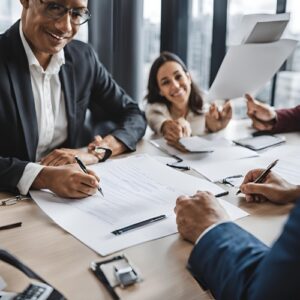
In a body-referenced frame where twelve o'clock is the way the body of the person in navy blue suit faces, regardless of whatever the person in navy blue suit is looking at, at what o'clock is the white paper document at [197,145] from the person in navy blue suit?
The white paper document is roughly at 1 o'clock from the person in navy blue suit.

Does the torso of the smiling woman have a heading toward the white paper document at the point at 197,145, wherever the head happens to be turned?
yes

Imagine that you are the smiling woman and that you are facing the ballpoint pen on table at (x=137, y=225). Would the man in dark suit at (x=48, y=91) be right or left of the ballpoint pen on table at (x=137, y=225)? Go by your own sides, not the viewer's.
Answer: right

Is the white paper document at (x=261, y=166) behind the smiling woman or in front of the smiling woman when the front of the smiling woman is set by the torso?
in front

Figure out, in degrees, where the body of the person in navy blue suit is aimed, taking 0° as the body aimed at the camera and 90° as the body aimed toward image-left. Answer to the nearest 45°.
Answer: approximately 135°

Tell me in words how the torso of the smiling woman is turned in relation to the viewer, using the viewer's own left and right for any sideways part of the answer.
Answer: facing the viewer

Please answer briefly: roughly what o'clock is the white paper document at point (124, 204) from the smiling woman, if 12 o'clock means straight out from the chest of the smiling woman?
The white paper document is roughly at 12 o'clock from the smiling woman.

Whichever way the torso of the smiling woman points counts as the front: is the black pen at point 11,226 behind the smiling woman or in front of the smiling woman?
in front

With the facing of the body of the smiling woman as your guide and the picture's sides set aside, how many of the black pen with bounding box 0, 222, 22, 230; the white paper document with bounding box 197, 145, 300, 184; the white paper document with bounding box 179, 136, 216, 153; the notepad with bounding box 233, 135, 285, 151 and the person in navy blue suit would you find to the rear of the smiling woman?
0

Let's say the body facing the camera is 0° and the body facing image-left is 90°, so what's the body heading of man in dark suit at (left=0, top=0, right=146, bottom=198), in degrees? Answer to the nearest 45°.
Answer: approximately 315°

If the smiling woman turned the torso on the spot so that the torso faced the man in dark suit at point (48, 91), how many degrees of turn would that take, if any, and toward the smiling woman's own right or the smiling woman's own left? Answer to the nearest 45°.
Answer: approximately 45° to the smiling woman's own right

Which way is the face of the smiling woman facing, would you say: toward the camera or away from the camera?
toward the camera

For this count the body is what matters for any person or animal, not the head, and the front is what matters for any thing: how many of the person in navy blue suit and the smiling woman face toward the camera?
1

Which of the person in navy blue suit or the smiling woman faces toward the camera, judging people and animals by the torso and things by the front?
the smiling woman

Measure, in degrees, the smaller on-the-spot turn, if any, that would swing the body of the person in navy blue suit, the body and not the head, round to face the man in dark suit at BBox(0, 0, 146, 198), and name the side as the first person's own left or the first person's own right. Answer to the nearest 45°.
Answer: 0° — they already face them

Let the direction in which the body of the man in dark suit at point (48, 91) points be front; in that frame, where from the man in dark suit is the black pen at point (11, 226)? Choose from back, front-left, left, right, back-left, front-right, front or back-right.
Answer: front-right

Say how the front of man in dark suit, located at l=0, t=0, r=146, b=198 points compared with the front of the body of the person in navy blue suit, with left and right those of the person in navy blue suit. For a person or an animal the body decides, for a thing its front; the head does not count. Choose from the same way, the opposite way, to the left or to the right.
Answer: the opposite way

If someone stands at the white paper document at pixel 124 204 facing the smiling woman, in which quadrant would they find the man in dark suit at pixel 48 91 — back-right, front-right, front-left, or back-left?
front-left
